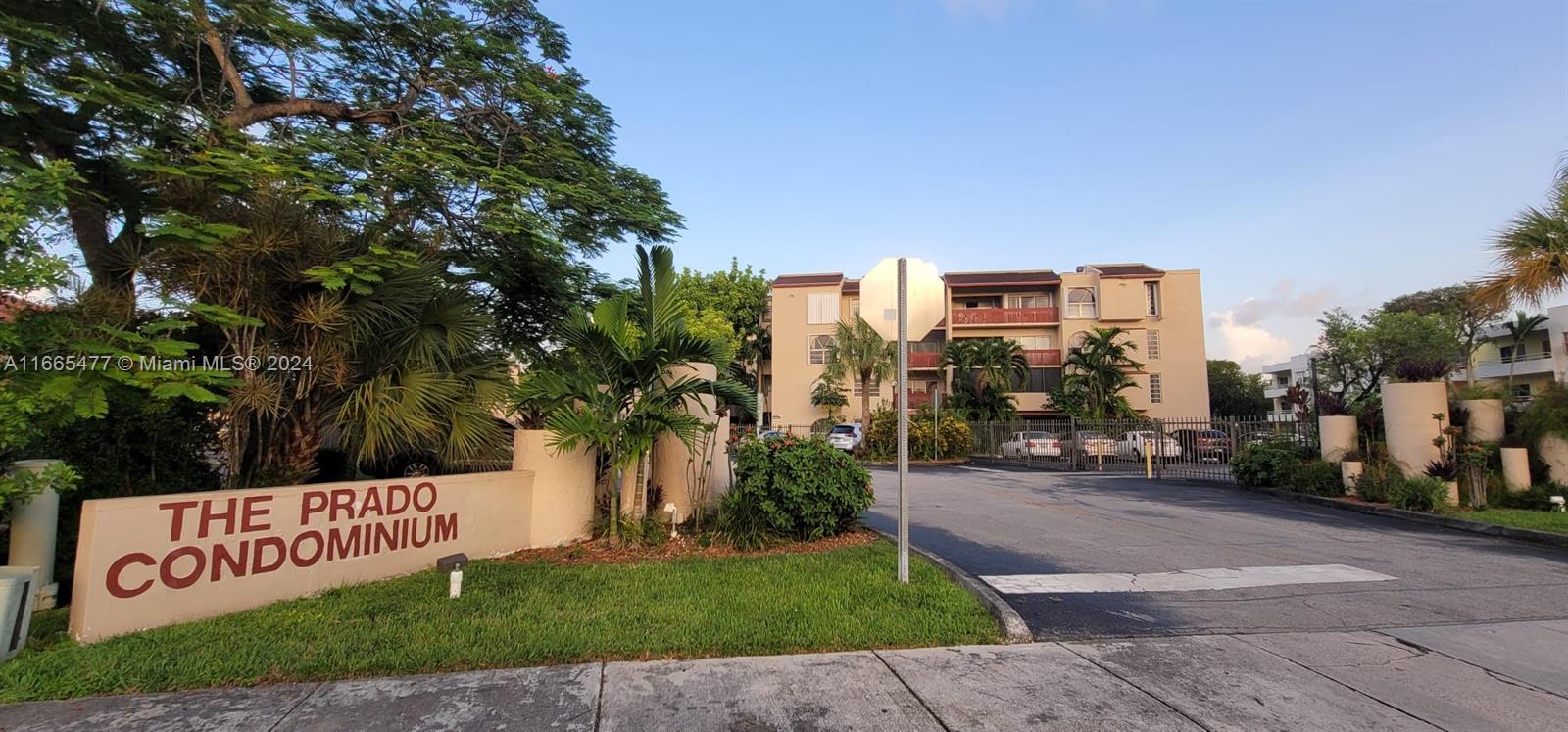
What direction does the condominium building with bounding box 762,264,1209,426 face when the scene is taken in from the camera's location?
facing the viewer

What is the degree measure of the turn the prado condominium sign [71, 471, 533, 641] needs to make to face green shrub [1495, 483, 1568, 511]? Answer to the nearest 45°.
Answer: approximately 45° to its left

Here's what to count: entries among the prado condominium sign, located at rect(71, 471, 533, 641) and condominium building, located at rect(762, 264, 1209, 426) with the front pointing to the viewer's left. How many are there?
0

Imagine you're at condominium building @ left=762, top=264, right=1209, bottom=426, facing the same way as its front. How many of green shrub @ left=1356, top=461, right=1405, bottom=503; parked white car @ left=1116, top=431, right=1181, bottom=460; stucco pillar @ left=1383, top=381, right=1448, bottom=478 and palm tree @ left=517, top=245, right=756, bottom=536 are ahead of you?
4

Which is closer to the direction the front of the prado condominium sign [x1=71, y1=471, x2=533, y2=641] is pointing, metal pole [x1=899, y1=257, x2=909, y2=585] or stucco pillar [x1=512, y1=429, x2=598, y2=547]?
the metal pole

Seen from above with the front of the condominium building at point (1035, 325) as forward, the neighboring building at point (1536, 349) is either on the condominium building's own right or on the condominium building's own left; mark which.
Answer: on the condominium building's own left

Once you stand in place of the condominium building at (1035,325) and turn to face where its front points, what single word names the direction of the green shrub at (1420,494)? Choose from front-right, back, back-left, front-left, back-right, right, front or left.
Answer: front

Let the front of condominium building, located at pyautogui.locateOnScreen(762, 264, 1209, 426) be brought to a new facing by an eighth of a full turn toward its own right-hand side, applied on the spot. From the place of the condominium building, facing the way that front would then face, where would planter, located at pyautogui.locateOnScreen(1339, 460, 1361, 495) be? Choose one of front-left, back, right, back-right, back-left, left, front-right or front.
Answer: front-left

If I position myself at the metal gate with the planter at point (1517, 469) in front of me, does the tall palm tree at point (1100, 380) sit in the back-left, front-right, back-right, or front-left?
back-left

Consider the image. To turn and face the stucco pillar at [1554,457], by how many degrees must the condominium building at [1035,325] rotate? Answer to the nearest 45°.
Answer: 0° — it already faces it

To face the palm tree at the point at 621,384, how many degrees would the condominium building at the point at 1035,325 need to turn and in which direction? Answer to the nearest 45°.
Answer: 0° — it already faces it

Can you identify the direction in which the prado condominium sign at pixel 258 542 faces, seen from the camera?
facing the viewer and to the right of the viewer

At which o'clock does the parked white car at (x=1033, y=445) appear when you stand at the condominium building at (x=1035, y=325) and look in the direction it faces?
The parked white car is roughly at 12 o'clock from the condominium building.

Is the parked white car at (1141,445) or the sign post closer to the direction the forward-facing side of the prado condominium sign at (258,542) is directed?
the sign post

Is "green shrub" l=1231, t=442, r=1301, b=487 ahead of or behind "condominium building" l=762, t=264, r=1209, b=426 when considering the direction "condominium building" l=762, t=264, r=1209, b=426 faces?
ahead
